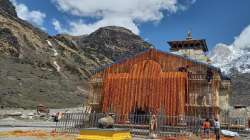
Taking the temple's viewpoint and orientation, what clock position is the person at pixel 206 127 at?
The person is roughly at 11 o'clock from the temple.

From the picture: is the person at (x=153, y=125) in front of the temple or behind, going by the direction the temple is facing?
in front

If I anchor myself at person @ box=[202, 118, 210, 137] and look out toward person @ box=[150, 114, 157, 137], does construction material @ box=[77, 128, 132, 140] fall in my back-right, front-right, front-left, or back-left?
front-left

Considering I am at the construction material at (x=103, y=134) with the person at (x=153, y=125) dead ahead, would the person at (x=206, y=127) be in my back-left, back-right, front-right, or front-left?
front-right

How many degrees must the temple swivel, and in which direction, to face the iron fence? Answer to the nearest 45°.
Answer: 0° — it already faces it

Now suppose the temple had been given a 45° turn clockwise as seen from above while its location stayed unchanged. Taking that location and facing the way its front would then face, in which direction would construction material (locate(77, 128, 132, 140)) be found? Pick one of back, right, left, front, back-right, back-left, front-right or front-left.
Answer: front-left

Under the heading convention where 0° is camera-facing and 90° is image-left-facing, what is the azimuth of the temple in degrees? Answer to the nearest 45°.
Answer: approximately 0°

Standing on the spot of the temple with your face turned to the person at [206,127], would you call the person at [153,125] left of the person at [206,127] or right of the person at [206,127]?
right
